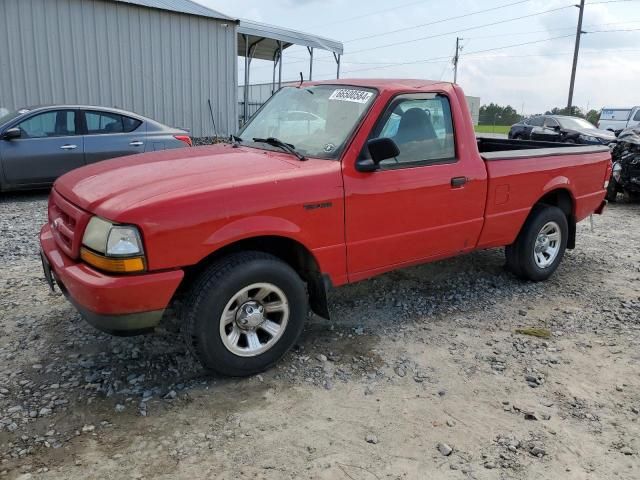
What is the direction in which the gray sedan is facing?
to the viewer's left

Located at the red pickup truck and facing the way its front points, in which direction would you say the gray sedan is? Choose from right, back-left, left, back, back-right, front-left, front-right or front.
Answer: right

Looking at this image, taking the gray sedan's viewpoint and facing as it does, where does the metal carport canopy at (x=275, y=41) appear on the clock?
The metal carport canopy is roughly at 4 o'clock from the gray sedan.

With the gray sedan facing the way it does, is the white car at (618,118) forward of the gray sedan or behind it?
behind

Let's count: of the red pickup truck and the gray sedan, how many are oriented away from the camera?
0

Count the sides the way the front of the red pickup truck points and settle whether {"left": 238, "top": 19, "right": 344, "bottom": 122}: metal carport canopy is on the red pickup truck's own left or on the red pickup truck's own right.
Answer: on the red pickup truck's own right

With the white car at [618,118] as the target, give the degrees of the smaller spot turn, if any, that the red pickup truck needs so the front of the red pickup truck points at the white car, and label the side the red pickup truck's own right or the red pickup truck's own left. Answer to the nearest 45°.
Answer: approximately 180°

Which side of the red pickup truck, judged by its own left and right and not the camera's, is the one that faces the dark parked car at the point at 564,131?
back

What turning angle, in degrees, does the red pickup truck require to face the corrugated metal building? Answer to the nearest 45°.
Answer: approximately 90° to its right

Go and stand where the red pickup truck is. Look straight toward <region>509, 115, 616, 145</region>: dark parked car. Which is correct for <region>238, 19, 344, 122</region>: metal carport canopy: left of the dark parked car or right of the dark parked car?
left
